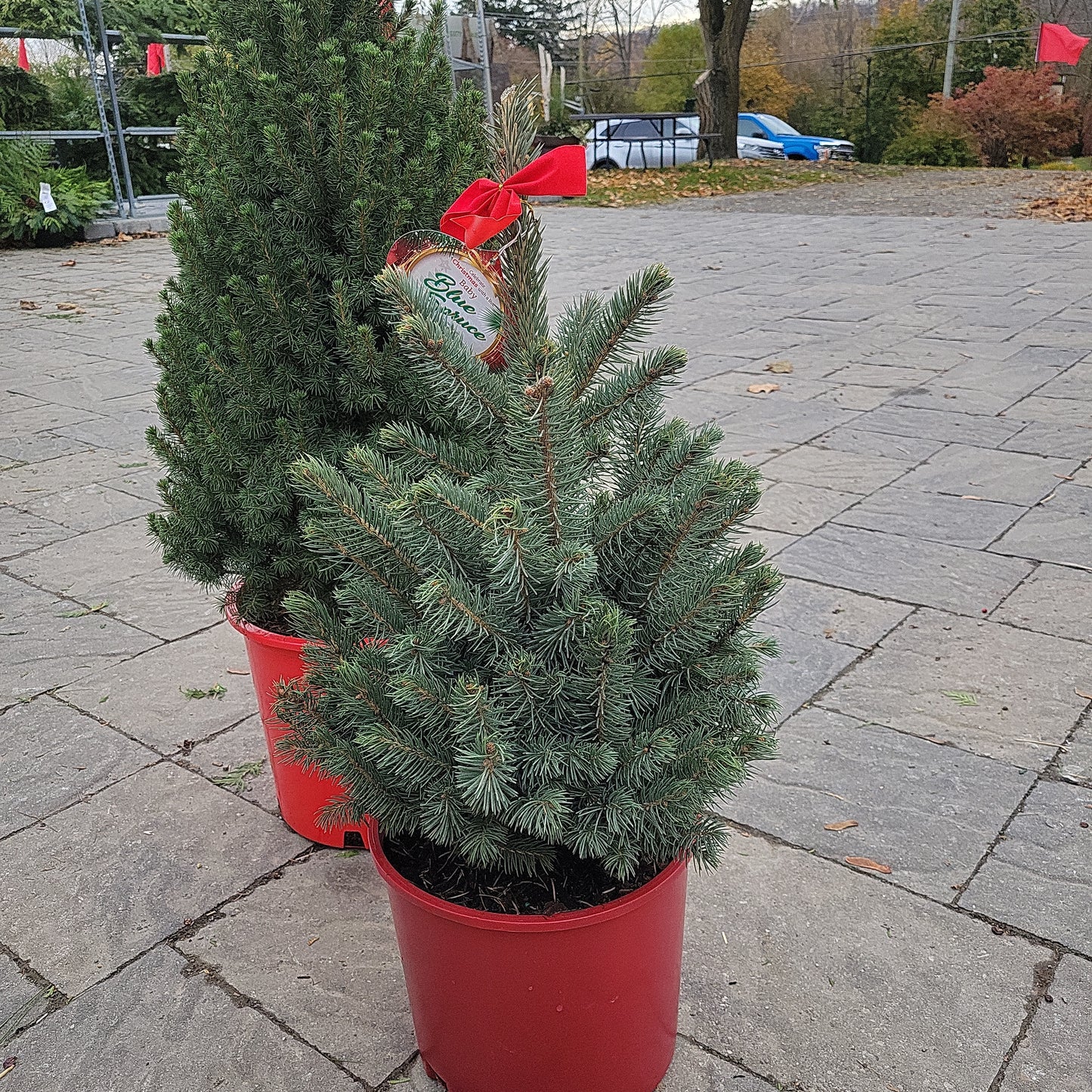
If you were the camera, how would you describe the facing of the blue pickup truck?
facing the viewer and to the right of the viewer

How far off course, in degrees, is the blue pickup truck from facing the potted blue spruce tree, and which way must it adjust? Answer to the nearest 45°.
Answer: approximately 45° to its right

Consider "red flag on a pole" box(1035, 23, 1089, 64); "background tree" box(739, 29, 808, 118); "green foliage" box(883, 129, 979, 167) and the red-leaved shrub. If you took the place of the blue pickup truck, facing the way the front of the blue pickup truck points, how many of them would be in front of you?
3

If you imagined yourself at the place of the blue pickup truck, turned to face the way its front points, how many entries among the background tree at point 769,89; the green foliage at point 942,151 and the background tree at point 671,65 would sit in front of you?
1

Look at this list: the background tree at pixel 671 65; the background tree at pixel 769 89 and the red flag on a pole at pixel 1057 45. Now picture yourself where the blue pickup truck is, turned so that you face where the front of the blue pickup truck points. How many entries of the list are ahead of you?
1

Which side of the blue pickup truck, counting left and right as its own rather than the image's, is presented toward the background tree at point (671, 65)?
back

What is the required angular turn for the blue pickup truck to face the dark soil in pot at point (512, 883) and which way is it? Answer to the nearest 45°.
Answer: approximately 45° to its right

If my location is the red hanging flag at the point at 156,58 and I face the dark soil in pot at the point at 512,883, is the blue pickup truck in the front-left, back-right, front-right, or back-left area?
back-left

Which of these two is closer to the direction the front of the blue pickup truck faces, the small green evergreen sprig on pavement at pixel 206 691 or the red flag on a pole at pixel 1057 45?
the red flag on a pole

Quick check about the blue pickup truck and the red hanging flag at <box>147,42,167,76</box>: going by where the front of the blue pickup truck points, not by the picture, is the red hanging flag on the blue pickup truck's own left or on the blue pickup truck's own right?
on the blue pickup truck's own right

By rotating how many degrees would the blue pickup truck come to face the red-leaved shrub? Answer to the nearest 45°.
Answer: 0° — it already faces it

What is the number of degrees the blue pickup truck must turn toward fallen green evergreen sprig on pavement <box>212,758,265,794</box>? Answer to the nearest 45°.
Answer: approximately 45° to its right

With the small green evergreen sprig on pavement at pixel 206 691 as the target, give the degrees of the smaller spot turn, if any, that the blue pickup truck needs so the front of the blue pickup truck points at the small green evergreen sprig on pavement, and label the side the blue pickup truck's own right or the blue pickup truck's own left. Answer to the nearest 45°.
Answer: approximately 45° to the blue pickup truck's own right

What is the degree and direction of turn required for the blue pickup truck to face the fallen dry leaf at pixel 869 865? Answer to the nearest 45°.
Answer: approximately 45° to its right

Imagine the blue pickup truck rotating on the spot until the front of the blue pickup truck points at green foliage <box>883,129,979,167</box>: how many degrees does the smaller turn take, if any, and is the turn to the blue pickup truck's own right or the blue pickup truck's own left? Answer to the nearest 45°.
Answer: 0° — it already faces it

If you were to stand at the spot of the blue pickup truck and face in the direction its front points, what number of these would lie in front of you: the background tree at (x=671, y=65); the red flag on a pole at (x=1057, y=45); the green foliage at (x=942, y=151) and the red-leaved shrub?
3

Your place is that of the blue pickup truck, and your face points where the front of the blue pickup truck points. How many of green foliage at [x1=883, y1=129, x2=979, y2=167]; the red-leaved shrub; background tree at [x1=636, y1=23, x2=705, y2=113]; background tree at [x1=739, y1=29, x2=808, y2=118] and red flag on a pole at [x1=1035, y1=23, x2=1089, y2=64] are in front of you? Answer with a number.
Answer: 3

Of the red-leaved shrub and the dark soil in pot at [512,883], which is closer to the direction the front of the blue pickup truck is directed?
the red-leaved shrub
